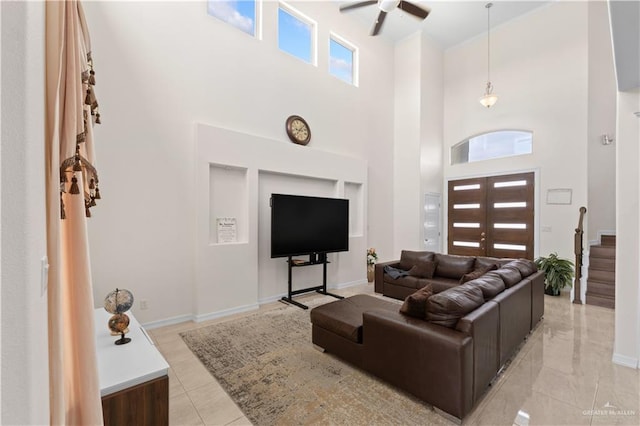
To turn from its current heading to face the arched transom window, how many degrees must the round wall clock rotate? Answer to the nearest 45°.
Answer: approximately 45° to its left

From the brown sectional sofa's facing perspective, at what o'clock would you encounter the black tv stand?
The black tv stand is roughly at 12 o'clock from the brown sectional sofa.

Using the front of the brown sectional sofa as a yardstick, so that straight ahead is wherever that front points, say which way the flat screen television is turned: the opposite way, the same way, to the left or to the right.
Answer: the opposite way

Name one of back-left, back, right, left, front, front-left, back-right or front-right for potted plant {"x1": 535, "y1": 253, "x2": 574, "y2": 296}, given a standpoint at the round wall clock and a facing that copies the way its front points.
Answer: front-left

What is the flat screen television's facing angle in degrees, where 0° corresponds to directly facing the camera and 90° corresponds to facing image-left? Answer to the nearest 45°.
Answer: approximately 315°

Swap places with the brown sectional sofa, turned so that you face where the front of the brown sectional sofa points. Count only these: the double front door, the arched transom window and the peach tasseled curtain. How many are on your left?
1

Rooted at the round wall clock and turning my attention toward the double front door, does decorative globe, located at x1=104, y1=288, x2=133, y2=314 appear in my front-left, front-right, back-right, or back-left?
back-right

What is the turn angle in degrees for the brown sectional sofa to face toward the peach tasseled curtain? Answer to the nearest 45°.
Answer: approximately 90° to its left

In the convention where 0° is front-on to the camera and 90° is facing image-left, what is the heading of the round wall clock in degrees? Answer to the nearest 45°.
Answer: approximately 315°

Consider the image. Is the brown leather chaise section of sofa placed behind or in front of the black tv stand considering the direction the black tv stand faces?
in front

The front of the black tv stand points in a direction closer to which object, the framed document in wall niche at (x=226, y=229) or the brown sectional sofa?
the brown sectional sofa

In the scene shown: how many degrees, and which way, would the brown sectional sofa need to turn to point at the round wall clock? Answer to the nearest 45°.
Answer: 0° — it already faces it

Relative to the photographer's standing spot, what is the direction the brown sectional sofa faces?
facing away from the viewer and to the left of the viewer
